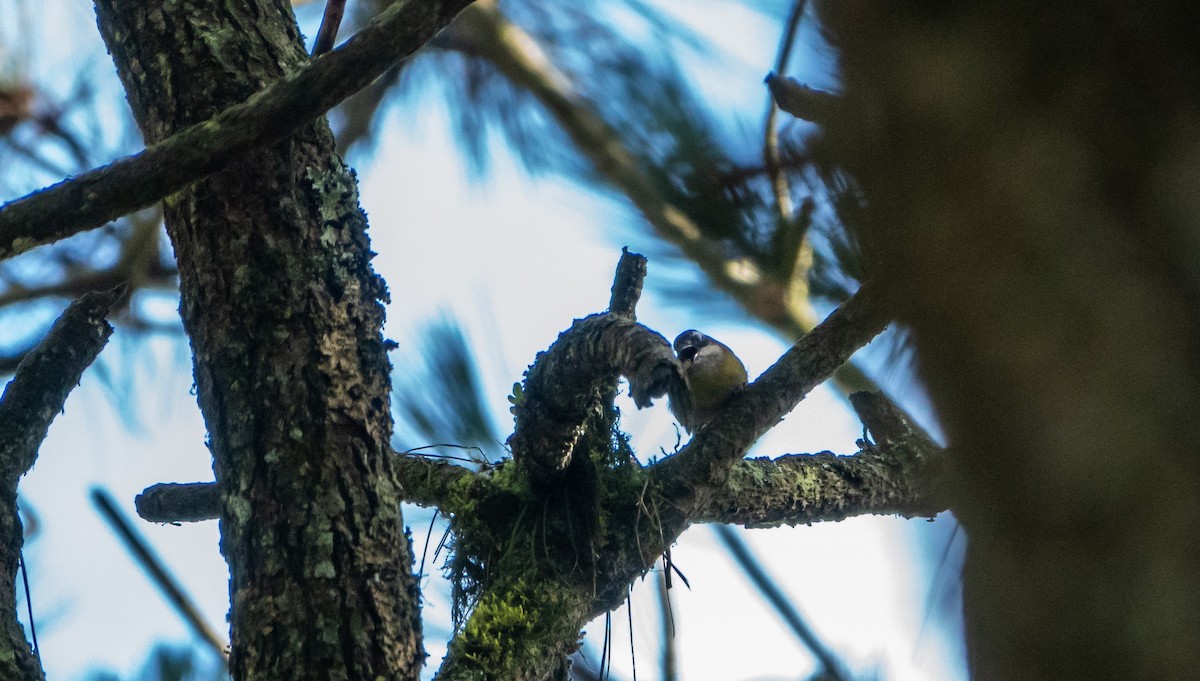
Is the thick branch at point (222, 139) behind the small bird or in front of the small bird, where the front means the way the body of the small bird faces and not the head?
in front

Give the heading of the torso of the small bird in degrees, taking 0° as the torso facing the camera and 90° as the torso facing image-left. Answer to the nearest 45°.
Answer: approximately 45°

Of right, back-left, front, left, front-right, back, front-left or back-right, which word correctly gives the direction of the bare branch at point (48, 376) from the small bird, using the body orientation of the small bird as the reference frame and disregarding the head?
front-right
